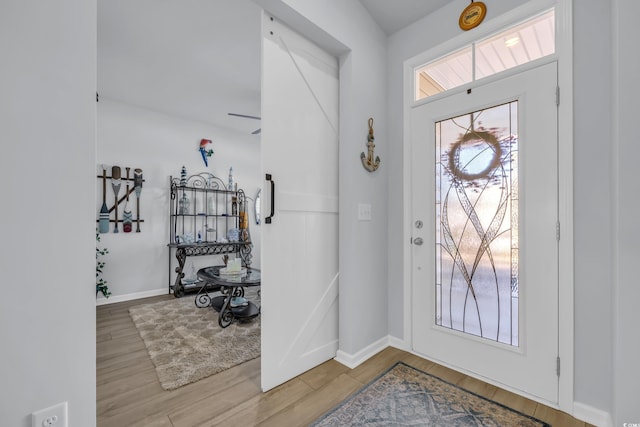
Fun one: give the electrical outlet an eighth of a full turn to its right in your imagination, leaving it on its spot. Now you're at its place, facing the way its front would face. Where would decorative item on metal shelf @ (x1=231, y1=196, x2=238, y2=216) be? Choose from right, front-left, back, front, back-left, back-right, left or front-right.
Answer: back-left

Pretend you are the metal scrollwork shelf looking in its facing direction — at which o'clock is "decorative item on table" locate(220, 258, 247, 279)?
The decorative item on table is roughly at 1 o'clock from the metal scrollwork shelf.

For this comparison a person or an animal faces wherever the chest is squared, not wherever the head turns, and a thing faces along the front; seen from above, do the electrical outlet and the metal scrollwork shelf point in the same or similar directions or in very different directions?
same or similar directions

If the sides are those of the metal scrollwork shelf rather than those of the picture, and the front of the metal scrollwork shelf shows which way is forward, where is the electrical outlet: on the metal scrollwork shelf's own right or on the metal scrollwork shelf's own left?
on the metal scrollwork shelf's own right

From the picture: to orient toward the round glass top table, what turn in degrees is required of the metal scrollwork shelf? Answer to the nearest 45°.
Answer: approximately 45° to its right

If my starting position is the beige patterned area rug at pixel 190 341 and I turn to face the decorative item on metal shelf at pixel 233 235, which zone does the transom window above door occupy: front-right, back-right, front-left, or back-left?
back-right

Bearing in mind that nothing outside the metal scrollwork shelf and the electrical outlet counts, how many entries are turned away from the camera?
0

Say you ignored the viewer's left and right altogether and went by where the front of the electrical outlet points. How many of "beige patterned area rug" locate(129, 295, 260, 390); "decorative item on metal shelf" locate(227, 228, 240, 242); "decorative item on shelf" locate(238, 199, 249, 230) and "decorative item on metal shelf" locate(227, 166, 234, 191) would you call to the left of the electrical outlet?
4

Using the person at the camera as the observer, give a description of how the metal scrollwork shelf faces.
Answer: facing the viewer and to the right of the viewer

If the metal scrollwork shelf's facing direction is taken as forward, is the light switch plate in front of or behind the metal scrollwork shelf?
in front
